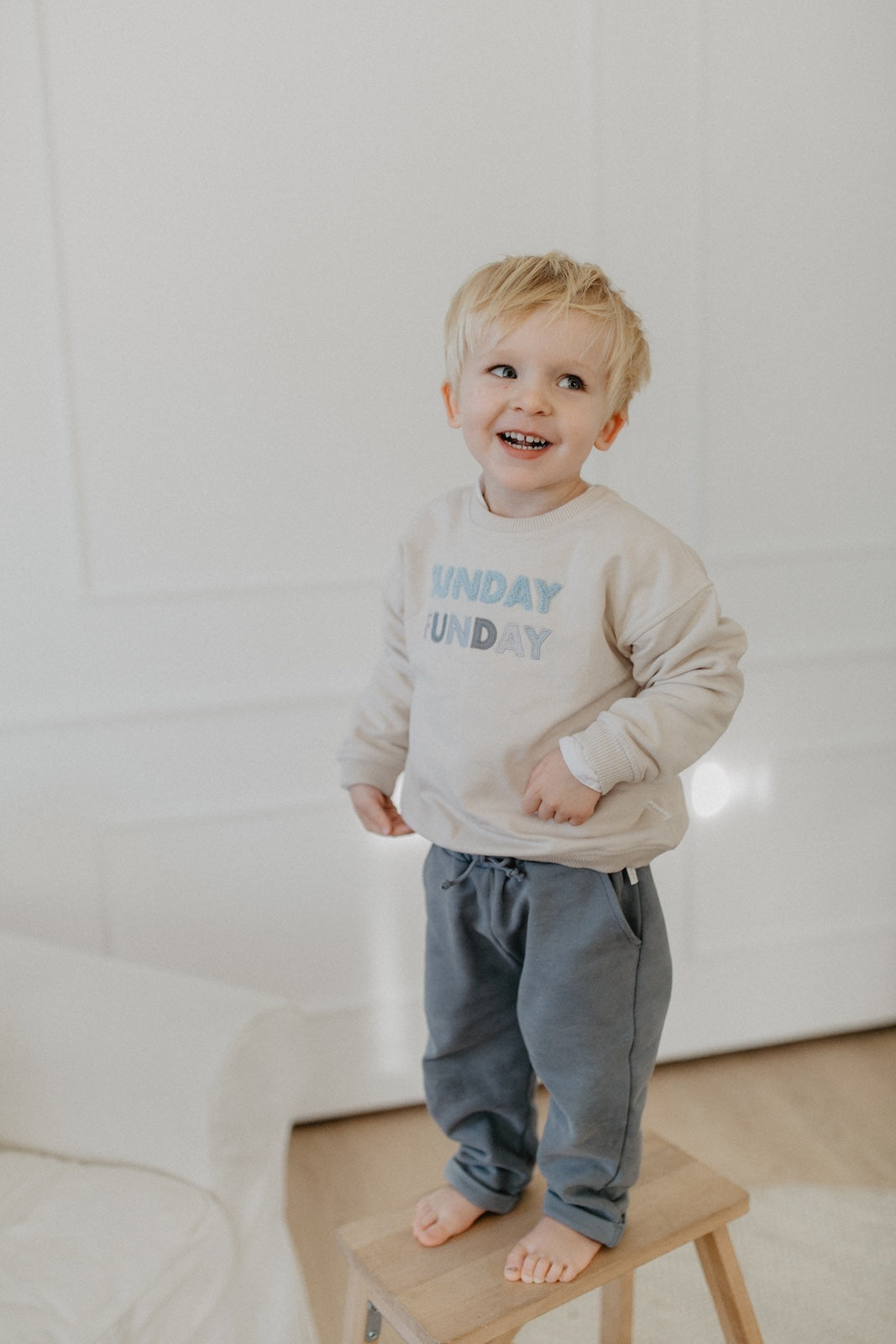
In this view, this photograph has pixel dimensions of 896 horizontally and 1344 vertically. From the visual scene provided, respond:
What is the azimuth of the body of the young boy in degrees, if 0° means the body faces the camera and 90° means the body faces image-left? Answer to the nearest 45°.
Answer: approximately 45°
